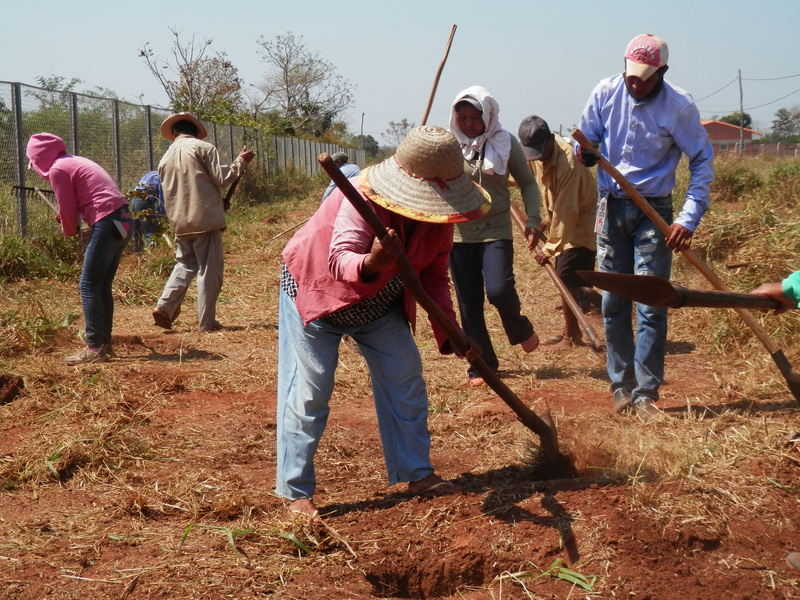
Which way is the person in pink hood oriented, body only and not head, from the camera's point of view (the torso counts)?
to the viewer's left

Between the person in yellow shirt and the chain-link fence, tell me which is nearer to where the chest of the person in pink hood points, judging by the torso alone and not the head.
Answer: the chain-link fence

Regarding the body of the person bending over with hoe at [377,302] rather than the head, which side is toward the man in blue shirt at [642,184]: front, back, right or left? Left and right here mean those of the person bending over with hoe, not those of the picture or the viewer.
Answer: left

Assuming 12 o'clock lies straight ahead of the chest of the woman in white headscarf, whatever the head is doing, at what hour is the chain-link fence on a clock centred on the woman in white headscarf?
The chain-link fence is roughly at 3 o'clock from the woman in white headscarf.

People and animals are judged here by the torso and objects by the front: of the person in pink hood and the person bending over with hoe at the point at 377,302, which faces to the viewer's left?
the person in pink hood

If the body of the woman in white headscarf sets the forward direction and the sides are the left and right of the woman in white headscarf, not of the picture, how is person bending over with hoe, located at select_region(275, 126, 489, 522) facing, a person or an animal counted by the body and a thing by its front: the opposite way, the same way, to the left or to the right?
to the left

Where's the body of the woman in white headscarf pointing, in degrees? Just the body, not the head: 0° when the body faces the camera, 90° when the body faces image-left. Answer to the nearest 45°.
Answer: approximately 45°

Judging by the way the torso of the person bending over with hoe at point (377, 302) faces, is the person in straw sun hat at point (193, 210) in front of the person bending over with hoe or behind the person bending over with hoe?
behind

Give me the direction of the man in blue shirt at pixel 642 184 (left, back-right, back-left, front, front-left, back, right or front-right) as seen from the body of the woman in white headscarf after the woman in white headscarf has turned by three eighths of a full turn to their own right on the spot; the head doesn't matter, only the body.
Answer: back-right

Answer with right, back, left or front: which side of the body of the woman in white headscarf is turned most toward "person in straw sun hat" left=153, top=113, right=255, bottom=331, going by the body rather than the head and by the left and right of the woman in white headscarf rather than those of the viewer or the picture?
right

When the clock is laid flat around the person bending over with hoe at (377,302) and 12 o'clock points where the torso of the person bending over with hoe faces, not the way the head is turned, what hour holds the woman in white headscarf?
The woman in white headscarf is roughly at 8 o'clock from the person bending over with hoe.

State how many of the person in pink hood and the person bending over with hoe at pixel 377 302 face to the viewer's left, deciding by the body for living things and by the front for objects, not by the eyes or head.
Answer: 1
